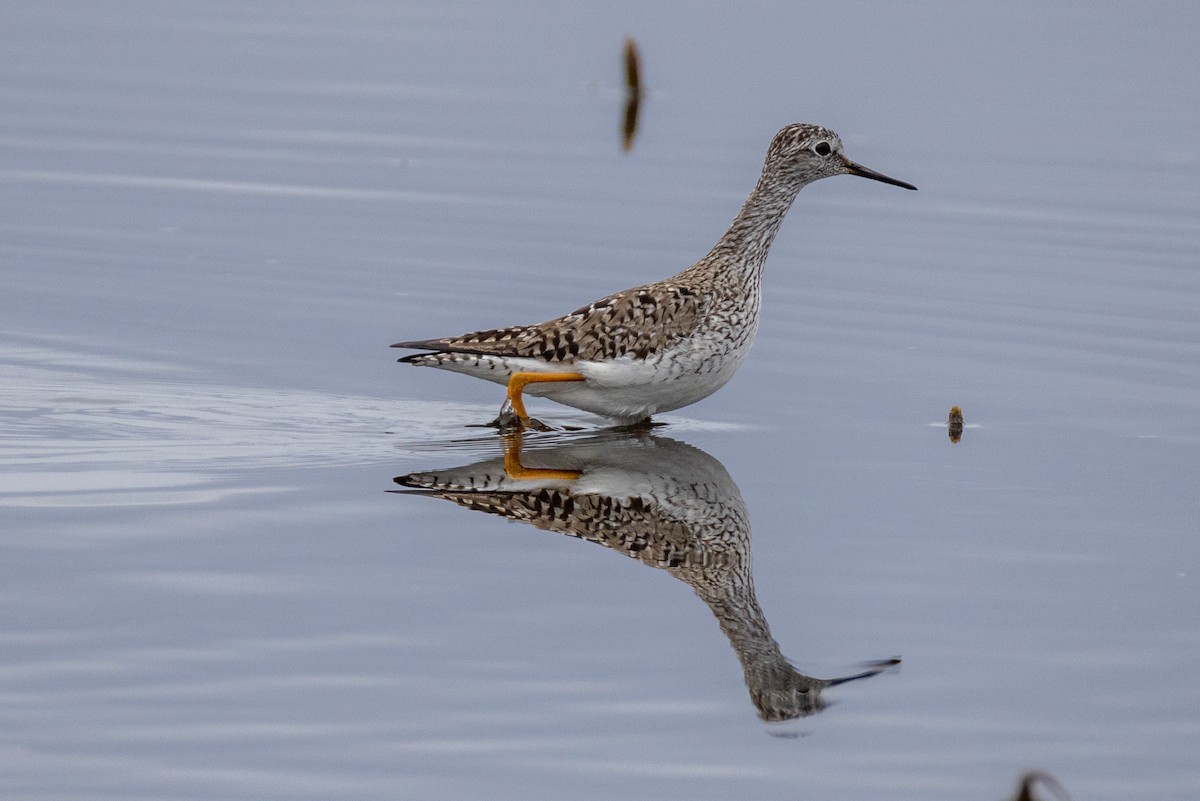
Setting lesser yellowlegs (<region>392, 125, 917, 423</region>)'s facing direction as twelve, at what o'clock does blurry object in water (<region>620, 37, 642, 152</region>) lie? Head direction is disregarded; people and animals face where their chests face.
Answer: The blurry object in water is roughly at 9 o'clock from the lesser yellowlegs.

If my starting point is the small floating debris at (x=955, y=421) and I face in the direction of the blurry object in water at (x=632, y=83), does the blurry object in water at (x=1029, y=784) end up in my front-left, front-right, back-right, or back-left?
back-left

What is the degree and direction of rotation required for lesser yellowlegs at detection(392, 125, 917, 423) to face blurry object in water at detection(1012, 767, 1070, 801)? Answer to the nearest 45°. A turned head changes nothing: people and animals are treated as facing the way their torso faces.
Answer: approximately 90° to its right

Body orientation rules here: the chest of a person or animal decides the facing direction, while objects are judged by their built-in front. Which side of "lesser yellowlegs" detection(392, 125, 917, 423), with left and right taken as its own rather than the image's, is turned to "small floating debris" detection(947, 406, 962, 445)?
front

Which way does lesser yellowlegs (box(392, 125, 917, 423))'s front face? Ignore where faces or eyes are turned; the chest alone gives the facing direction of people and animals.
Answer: to the viewer's right

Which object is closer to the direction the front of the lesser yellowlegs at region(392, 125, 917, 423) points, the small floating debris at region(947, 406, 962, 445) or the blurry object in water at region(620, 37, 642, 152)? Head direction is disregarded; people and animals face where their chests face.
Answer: the small floating debris
